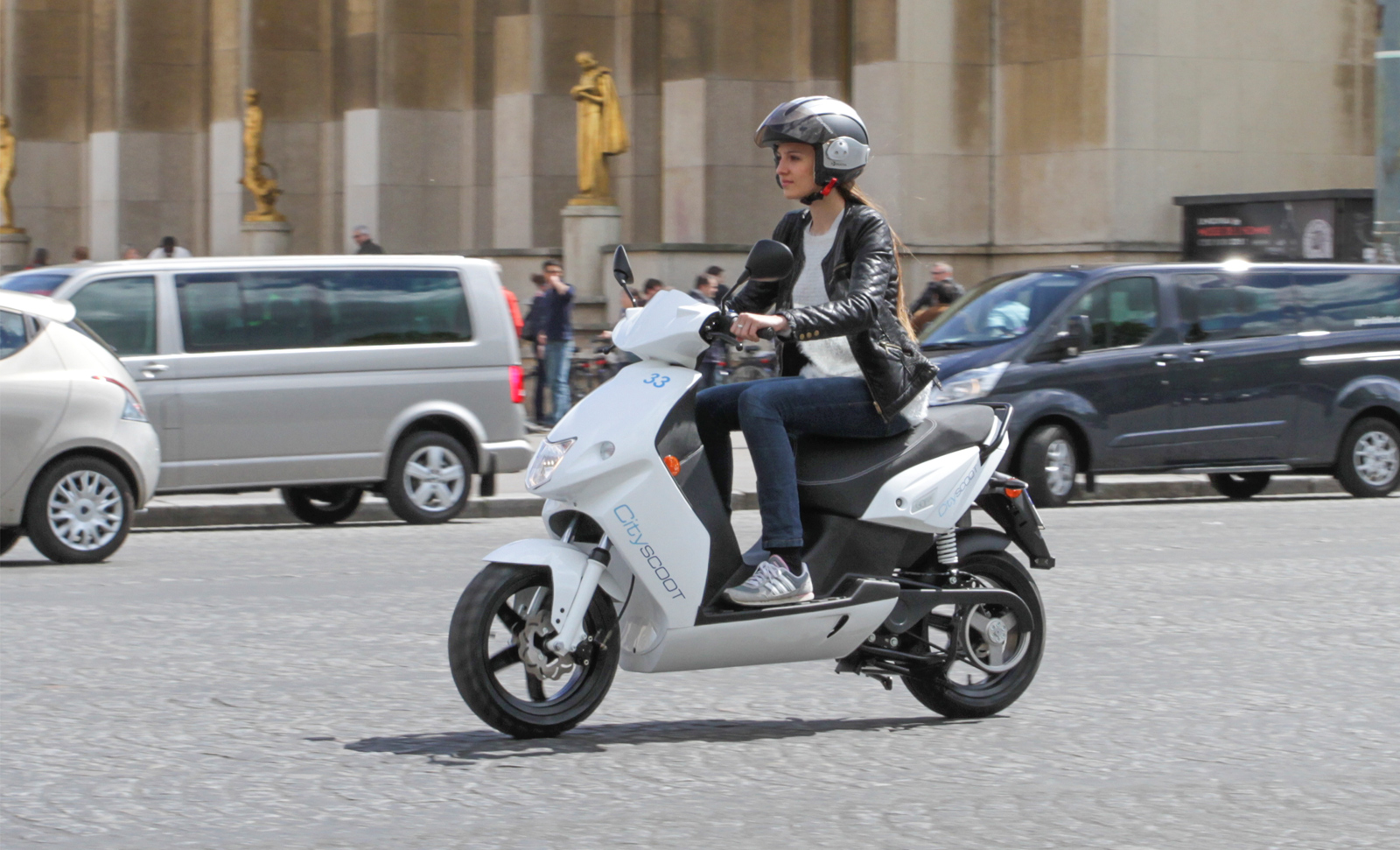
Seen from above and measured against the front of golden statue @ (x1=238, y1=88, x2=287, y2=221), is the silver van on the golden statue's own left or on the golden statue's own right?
on the golden statue's own left

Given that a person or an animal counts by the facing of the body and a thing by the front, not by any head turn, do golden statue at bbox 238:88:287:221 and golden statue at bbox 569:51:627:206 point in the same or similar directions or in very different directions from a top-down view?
same or similar directions
